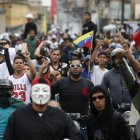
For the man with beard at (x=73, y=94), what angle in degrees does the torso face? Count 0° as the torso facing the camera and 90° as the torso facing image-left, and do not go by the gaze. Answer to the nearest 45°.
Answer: approximately 0°
